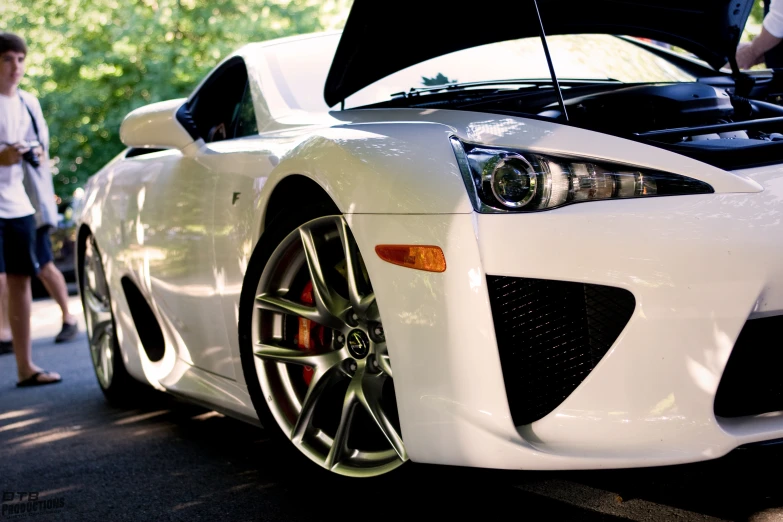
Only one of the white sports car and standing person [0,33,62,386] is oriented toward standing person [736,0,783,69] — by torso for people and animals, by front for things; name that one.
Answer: standing person [0,33,62,386]

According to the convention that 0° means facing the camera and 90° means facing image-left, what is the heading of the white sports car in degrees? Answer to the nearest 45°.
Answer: approximately 315°

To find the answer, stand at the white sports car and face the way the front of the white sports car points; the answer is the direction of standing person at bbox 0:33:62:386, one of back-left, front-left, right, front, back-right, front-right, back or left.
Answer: back
